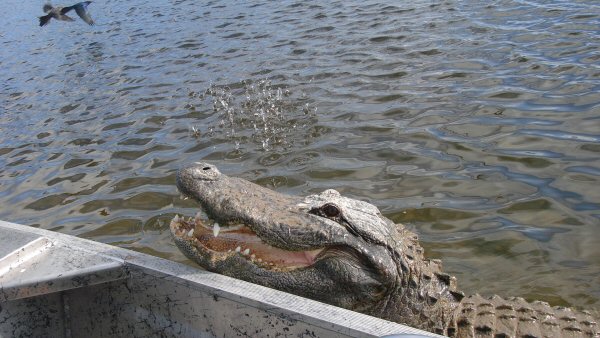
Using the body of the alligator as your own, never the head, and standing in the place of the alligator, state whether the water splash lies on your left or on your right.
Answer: on your right

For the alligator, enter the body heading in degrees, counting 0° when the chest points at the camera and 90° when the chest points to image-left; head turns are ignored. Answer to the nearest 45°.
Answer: approximately 90°
